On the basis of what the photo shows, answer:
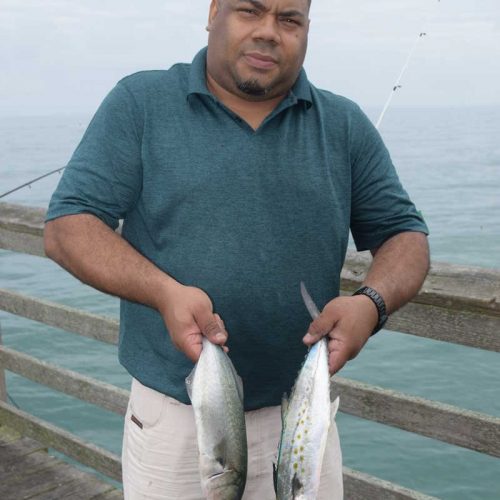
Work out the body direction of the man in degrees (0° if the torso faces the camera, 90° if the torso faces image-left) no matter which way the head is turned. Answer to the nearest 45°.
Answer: approximately 0°
